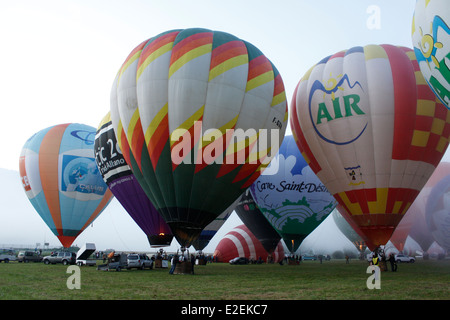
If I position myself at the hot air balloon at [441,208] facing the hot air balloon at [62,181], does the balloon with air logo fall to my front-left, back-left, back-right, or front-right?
front-left

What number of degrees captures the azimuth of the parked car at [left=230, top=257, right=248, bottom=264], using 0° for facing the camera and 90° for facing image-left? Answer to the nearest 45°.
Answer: approximately 90°

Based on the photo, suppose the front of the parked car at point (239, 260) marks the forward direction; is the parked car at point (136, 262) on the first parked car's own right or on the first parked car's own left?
on the first parked car's own left

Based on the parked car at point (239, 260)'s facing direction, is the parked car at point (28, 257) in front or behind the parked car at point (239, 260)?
in front

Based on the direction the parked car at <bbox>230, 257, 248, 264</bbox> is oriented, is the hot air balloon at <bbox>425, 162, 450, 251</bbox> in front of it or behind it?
behind

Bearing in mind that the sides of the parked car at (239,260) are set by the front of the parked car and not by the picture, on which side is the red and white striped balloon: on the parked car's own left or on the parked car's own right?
on the parked car's own right

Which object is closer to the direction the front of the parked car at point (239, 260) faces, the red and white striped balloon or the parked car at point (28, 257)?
the parked car

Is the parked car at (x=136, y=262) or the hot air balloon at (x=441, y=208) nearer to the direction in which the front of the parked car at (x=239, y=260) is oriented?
the parked car

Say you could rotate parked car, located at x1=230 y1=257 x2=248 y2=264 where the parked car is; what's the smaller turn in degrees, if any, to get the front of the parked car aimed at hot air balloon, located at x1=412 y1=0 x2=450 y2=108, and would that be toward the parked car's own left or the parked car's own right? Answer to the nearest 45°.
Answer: approximately 90° to the parked car's own left

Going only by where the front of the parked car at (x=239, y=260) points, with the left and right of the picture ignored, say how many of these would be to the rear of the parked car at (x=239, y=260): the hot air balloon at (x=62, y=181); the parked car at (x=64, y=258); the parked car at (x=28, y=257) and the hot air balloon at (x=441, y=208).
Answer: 1

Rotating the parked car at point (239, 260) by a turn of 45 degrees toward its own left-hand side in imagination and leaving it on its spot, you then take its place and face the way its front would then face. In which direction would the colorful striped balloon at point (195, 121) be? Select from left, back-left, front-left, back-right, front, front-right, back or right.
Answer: front-left

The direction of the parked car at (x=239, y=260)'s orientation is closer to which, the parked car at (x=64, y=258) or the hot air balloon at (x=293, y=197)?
the parked car

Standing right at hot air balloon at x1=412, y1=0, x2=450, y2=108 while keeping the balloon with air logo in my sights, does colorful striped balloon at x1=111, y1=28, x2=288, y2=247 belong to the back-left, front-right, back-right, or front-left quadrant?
front-left

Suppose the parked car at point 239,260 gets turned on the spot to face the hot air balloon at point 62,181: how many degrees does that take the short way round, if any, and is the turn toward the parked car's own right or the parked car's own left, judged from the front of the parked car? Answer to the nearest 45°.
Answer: approximately 45° to the parked car's own left
